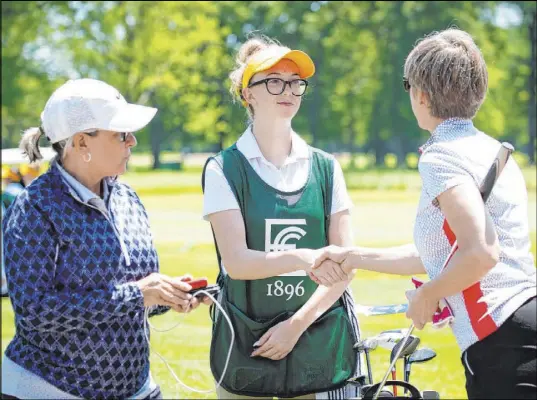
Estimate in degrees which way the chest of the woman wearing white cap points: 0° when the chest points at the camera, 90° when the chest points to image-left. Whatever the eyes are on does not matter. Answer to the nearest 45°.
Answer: approximately 315°

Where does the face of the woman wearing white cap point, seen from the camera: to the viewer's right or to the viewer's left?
to the viewer's right

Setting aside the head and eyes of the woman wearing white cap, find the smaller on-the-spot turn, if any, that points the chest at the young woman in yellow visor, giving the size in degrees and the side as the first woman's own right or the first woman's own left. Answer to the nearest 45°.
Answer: approximately 45° to the first woman's own left
